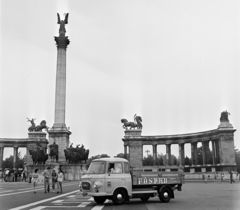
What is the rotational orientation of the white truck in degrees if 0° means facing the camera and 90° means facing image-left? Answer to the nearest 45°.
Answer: approximately 45°
